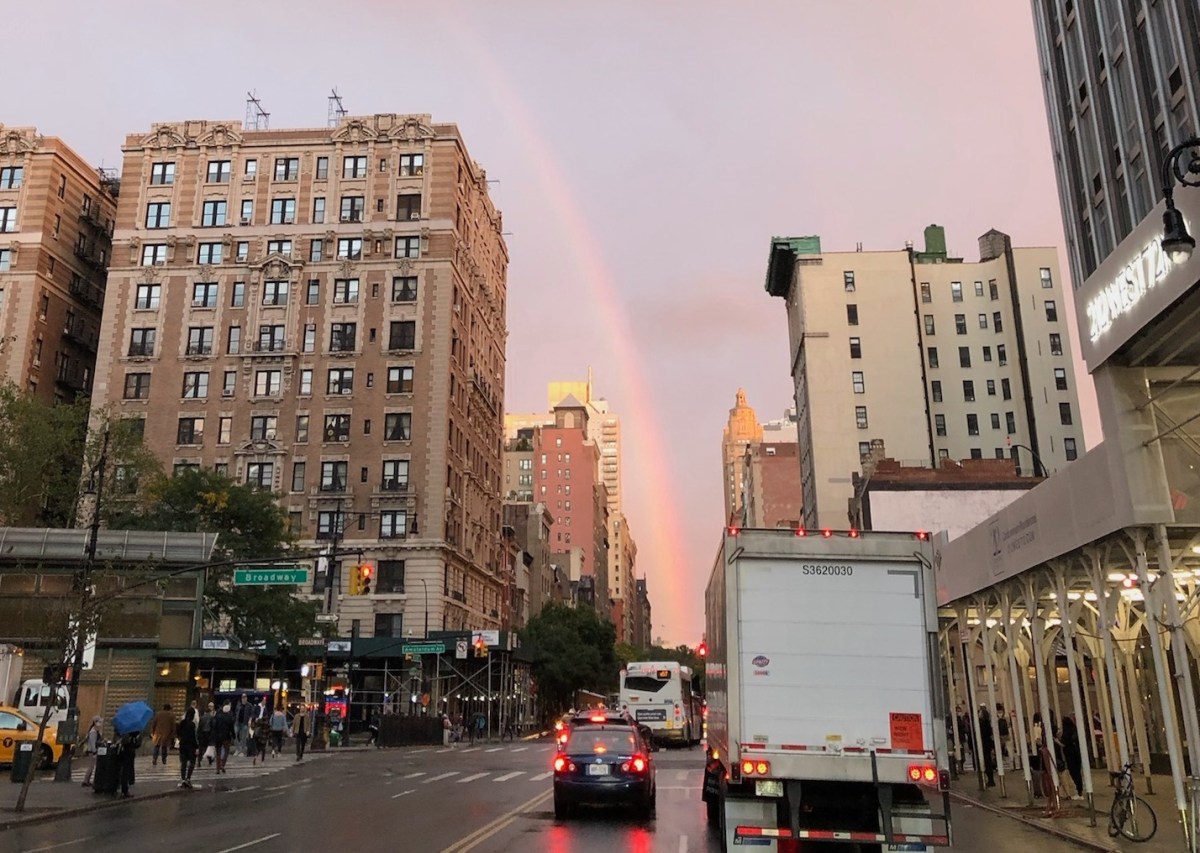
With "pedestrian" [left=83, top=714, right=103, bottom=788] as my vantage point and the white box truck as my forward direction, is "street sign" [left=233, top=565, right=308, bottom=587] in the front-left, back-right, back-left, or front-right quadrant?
front-left

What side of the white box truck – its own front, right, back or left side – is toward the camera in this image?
back

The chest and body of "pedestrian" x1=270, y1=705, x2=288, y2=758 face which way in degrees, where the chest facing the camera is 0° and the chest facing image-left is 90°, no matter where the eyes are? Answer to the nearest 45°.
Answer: approximately 180°

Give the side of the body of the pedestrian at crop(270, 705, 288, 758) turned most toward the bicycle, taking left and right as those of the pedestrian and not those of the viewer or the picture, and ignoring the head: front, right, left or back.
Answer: back

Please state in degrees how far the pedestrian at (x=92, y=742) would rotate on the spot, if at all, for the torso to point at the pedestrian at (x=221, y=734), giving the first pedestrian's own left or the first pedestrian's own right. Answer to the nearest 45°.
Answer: approximately 45° to the first pedestrian's own right

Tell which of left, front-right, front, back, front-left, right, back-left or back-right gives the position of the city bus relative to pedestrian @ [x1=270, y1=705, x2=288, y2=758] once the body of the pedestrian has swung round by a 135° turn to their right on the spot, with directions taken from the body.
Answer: front-left

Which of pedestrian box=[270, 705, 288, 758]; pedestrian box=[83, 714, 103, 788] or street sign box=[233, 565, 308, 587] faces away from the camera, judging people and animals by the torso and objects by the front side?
pedestrian box=[270, 705, 288, 758]

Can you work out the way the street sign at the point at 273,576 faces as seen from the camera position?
facing the viewer

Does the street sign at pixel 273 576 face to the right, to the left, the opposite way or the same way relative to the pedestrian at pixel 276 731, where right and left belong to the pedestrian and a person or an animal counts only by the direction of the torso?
the opposite way
